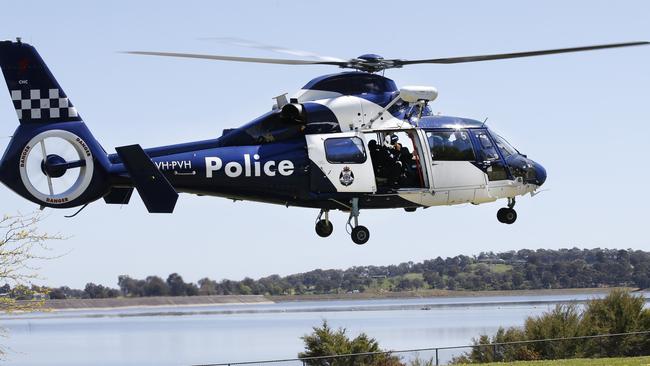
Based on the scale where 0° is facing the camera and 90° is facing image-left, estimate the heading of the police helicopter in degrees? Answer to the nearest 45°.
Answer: approximately 270°
